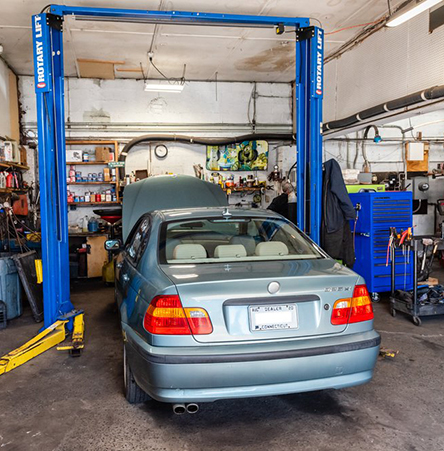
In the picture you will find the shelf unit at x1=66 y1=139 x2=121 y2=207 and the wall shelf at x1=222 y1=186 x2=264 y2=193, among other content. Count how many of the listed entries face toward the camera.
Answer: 2

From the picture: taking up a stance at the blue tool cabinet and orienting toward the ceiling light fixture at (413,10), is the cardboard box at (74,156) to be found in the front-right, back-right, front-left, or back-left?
back-right

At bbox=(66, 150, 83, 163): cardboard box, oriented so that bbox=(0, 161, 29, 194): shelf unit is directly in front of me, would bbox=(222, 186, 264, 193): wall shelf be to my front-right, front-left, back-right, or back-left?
back-left

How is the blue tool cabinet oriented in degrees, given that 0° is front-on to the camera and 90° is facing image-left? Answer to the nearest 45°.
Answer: approximately 315°

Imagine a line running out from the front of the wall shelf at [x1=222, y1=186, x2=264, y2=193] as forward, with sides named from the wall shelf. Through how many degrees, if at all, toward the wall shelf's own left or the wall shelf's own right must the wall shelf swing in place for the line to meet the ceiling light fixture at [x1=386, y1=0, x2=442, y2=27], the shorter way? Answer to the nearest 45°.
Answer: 0° — it already faces it

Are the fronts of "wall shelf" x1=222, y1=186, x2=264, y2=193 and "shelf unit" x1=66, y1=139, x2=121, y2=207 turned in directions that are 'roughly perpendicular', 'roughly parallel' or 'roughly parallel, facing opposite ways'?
roughly parallel

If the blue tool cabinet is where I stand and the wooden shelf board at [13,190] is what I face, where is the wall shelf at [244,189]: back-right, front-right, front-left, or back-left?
front-right

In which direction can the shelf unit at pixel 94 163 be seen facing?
toward the camera

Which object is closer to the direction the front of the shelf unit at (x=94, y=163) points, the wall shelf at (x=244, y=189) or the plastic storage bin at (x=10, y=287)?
the plastic storage bin

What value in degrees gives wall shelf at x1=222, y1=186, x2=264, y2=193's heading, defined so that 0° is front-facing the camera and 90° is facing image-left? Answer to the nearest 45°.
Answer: approximately 0°

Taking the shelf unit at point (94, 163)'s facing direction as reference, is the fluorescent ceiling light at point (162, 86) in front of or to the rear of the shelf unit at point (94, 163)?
in front

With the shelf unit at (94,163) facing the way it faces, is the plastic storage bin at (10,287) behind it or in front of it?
in front
